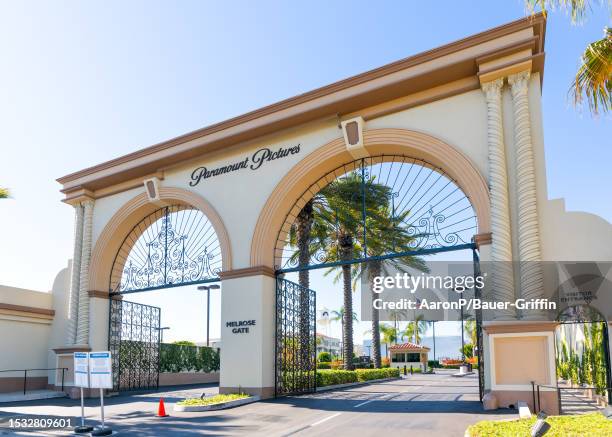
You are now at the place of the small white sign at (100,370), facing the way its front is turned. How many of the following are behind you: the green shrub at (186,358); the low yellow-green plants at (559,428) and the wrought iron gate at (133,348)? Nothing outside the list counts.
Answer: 2

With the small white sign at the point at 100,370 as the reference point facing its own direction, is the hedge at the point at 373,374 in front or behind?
behind

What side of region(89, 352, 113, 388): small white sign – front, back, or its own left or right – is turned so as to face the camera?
front

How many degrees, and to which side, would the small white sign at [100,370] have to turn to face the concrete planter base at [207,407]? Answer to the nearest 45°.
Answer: approximately 135° to its left

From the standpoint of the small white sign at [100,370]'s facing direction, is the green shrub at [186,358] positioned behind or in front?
behind

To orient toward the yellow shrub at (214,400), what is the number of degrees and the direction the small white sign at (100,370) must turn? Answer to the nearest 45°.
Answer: approximately 135° to its left

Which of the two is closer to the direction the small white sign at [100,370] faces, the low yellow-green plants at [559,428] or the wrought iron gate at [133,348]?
the low yellow-green plants

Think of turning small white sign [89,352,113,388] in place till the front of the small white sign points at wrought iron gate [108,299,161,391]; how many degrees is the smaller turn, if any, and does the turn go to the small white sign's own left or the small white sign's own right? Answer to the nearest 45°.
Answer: approximately 180°

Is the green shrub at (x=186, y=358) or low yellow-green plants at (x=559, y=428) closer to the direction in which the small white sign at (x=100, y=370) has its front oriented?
the low yellow-green plants

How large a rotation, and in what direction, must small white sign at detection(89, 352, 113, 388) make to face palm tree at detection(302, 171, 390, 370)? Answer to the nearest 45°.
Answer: approximately 135° to its left
